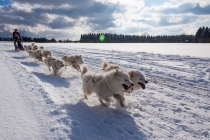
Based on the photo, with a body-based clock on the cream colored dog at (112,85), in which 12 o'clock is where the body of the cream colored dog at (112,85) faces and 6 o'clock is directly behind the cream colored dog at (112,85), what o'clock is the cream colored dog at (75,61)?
the cream colored dog at (75,61) is roughly at 7 o'clock from the cream colored dog at (112,85).

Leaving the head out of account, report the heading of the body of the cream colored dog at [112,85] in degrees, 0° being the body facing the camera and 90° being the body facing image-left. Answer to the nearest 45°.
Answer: approximately 315°
